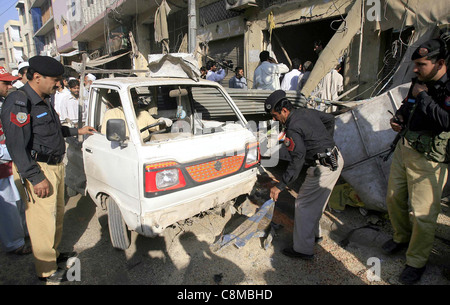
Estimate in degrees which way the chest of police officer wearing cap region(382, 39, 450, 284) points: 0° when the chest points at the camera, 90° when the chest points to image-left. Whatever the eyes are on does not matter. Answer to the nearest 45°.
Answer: approximately 45°

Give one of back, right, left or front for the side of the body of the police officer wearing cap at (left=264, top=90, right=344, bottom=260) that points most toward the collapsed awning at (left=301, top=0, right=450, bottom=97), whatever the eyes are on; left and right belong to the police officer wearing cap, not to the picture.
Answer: right

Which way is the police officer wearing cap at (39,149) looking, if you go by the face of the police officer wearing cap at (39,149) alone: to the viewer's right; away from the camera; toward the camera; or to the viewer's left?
to the viewer's right

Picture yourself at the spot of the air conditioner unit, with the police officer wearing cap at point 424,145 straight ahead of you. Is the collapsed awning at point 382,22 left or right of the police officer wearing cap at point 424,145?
left

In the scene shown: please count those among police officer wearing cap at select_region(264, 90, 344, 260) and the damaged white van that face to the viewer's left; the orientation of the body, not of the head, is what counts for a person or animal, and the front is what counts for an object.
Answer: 1

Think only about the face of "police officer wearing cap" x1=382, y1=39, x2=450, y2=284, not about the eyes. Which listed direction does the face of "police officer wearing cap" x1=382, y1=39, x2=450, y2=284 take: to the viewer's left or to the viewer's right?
to the viewer's left

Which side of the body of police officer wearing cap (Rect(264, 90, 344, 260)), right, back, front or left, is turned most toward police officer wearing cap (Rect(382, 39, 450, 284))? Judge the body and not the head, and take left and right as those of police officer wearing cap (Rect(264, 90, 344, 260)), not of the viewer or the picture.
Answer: back

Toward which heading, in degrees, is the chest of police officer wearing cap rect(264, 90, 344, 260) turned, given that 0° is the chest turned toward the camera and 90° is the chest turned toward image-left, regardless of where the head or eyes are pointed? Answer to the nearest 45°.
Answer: approximately 90°
